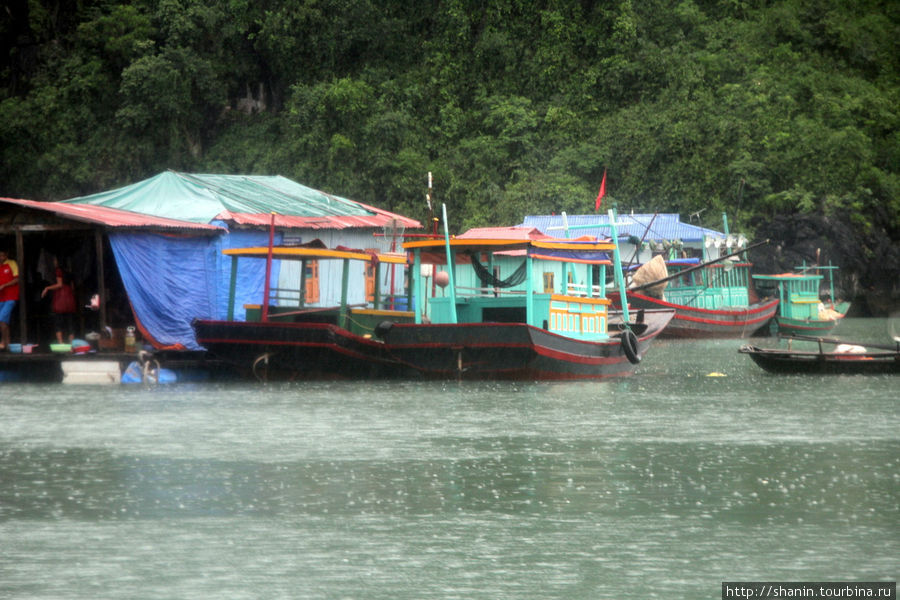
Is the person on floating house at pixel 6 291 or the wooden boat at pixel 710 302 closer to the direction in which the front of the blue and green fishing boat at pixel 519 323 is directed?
the wooden boat

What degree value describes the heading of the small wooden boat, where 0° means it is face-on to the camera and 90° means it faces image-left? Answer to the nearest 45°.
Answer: approximately 90°

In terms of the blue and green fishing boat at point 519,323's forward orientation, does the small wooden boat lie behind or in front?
in front

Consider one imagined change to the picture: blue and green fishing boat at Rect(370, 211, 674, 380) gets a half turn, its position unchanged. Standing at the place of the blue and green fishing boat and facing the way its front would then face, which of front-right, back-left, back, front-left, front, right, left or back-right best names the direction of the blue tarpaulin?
front-right

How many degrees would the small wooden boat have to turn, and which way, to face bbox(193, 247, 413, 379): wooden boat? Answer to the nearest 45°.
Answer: approximately 45° to its left

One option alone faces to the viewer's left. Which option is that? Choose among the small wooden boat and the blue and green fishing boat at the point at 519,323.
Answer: the small wooden boat

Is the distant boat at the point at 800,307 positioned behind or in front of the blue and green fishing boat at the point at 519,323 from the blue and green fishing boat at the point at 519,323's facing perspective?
in front

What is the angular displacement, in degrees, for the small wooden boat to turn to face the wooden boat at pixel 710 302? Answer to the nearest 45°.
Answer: approximately 90° to its right

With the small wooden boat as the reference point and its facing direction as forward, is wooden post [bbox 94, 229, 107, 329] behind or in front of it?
in front

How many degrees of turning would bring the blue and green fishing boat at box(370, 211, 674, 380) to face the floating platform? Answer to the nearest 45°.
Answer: approximately 135° to its left

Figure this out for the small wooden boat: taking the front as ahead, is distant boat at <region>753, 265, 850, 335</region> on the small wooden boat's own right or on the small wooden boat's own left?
on the small wooden boat's own right

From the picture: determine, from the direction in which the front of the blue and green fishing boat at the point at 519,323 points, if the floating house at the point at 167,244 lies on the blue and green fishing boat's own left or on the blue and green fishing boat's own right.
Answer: on the blue and green fishing boat's own left

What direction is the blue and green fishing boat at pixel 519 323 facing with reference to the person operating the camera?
facing away from the viewer and to the right of the viewer

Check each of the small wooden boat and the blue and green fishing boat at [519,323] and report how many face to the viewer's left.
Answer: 1

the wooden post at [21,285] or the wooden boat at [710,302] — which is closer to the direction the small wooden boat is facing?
the wooden post

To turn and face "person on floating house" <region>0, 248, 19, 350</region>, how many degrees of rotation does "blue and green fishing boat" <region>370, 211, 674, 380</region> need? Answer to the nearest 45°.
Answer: approximately 135° to its left
